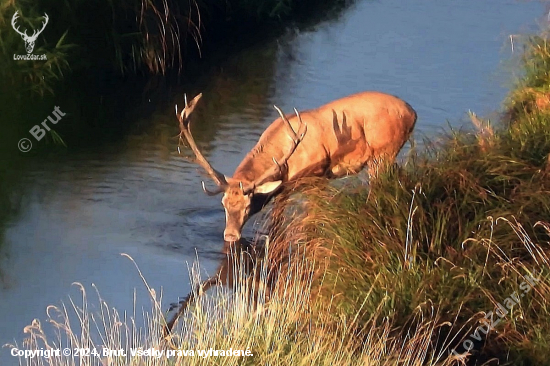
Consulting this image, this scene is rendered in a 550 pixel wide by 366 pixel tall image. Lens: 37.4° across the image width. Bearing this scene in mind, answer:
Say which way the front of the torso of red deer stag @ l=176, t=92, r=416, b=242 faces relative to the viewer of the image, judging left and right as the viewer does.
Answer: facing the viewer and to the left of the viewer
